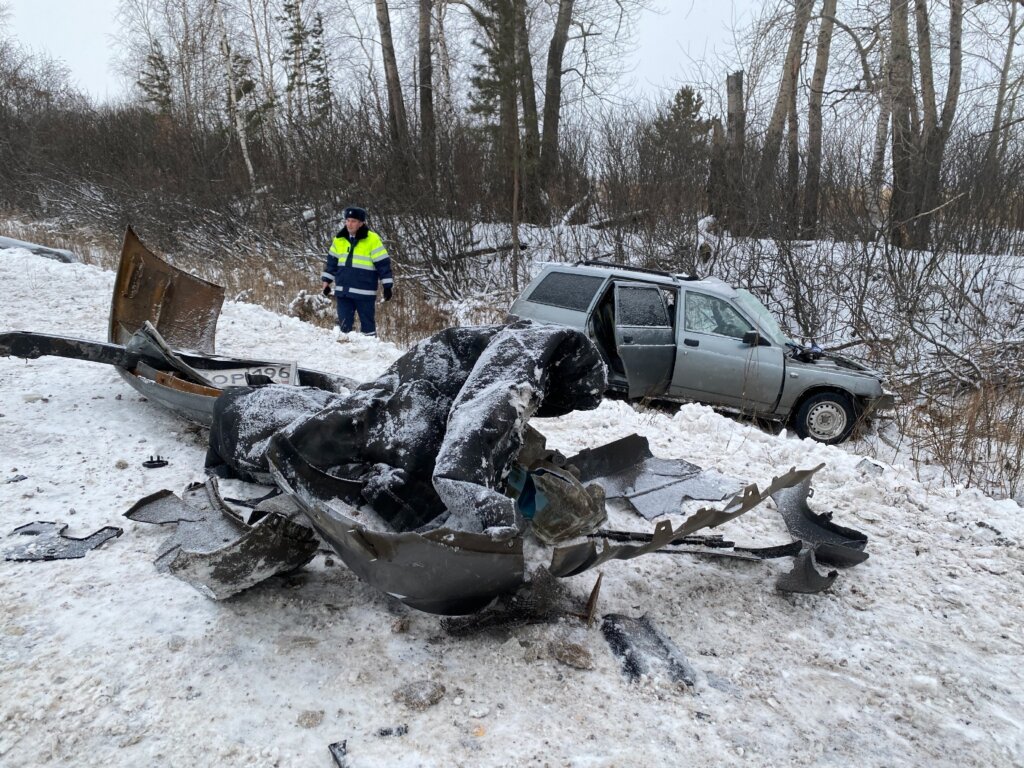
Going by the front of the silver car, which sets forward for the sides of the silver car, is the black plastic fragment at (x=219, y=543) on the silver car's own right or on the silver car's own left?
on the silver car's own right

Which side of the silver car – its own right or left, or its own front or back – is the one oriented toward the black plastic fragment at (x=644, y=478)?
right

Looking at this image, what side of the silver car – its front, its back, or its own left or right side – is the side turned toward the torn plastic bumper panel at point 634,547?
right

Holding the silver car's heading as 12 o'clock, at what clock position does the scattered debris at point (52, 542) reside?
The scattered debris is roughly at 4 o'clock from the silver car.

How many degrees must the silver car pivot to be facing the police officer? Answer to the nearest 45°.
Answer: approximately 180°

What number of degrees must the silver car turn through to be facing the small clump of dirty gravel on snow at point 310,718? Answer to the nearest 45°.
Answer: approximately 90° to its right

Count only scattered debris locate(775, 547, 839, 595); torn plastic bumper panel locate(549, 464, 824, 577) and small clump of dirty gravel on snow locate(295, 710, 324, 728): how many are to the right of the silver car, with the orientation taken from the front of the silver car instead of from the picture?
3

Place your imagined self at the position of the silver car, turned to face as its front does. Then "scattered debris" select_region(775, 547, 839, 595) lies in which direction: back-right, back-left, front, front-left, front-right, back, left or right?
right

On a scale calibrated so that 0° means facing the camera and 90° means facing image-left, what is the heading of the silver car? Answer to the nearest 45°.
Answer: approximately 270°

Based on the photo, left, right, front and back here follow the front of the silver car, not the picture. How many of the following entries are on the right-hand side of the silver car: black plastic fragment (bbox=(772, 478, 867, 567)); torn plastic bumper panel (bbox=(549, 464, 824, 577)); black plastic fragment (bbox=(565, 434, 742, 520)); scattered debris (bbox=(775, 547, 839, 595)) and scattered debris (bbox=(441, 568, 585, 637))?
5

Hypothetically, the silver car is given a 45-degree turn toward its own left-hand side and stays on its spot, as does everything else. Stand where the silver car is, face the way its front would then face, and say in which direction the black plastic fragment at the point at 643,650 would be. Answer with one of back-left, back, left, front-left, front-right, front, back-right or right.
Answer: back-right

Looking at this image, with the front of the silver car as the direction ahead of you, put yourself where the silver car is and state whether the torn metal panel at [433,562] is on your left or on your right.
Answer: on your right

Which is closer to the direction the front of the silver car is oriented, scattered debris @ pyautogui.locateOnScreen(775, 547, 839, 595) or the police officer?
the scattered debris

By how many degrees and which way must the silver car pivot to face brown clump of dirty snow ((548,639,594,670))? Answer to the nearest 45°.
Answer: approximately 90° to its right

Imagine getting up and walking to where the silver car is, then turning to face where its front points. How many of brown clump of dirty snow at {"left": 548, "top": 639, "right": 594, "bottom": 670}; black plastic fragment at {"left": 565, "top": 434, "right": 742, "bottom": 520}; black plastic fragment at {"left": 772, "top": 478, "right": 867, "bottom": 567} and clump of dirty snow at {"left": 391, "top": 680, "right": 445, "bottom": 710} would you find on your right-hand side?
4

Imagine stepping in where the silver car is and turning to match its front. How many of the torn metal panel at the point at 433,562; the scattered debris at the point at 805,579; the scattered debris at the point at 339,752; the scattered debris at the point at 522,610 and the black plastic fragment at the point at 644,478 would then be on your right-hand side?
5

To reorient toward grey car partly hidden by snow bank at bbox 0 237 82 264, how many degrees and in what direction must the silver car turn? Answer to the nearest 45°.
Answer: approximately 180°
